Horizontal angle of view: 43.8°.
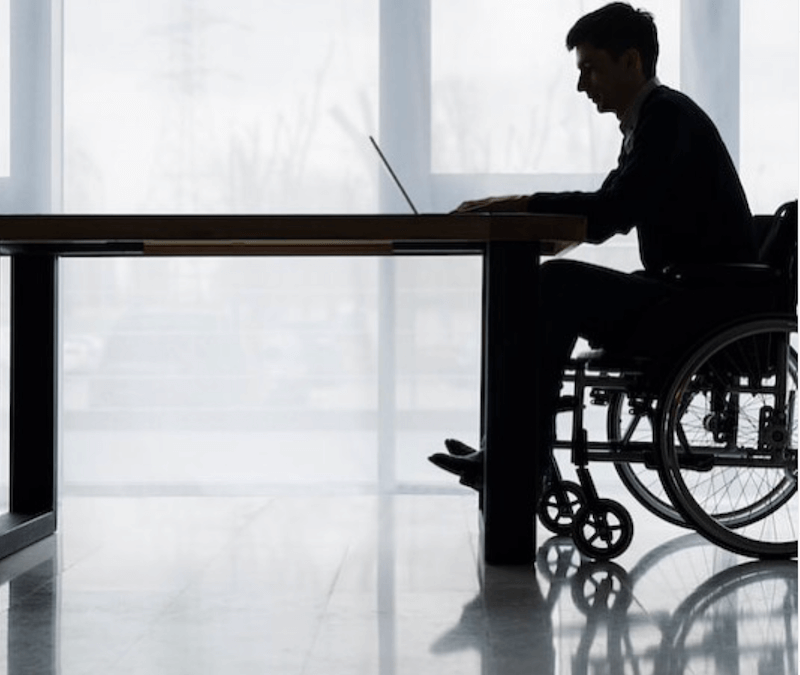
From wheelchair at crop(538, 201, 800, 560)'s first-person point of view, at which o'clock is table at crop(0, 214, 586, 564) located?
The table is roughly at 11 o'clock from the wheelchair.

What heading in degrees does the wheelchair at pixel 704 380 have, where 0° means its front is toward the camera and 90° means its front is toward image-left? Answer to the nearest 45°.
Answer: approximately 90°

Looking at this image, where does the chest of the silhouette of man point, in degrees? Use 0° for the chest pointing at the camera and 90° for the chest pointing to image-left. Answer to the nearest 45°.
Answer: approximately 90°
